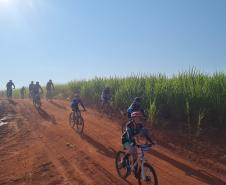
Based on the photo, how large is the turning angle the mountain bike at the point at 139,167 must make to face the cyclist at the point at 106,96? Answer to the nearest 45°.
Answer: approximately 135° to its left

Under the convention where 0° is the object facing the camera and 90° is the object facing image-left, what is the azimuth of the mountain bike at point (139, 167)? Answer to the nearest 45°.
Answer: approximately 315°

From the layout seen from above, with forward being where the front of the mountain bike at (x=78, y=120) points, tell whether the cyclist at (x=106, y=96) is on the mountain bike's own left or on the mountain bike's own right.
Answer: on the mountain bike's own left

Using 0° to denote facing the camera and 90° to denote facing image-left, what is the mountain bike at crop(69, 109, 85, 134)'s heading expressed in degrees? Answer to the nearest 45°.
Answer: approximately 315°

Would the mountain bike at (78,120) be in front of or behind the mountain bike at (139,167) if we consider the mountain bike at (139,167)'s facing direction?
behind

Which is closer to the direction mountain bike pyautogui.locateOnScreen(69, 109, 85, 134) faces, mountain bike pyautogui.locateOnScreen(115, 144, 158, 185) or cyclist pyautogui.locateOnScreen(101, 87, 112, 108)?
the mountain bike
